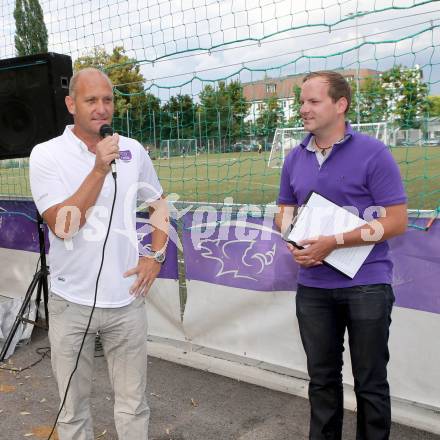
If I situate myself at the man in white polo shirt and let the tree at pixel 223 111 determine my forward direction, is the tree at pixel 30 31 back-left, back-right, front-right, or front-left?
front-left

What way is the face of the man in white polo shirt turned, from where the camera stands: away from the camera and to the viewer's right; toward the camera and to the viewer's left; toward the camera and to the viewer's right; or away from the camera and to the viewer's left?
toward the camera and to the viewer's right

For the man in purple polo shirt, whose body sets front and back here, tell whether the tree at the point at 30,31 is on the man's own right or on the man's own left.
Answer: on the man's own right

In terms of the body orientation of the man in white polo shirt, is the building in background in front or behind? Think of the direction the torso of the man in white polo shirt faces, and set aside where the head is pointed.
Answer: behind

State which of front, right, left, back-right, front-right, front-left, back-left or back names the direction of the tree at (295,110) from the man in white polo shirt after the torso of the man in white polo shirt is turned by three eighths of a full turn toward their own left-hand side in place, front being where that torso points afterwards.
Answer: front

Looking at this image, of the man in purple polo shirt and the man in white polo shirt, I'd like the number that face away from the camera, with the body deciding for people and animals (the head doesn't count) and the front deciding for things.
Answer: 0

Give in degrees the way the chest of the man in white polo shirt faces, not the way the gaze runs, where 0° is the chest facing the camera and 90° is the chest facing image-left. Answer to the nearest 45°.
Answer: approximately 0°

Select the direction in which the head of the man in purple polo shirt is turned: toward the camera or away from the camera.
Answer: toward the camera

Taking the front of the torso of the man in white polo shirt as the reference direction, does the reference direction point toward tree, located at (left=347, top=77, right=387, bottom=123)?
no

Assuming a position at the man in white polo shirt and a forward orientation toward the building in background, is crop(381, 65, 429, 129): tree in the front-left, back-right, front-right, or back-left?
front-right

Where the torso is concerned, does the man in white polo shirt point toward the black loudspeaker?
no

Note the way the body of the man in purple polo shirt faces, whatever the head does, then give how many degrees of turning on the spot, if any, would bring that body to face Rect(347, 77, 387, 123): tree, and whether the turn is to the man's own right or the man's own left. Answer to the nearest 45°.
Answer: approximately 135° to the man's own right

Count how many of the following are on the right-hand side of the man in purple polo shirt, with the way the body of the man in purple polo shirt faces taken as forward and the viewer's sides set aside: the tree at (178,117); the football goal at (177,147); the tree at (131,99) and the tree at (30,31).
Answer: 4

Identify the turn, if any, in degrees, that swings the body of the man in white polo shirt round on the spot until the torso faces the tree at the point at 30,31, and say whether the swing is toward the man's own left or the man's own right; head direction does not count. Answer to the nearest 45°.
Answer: approximately 180°

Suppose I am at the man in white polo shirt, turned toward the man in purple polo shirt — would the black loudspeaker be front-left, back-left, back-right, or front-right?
back-left
